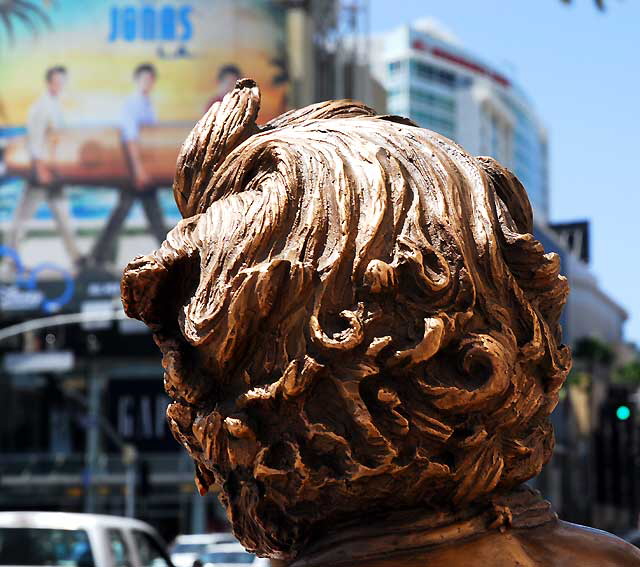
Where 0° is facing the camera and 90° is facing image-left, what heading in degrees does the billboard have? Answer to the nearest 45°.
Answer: approximately 0°

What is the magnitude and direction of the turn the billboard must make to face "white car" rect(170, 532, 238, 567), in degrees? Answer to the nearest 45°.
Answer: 0° — it already faces it

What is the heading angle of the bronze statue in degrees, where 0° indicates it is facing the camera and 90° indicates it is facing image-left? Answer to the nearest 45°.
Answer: approximately 135°

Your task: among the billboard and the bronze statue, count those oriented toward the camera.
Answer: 1

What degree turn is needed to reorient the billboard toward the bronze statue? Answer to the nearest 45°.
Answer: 0° — it already faces it

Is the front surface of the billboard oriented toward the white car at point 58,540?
yes
